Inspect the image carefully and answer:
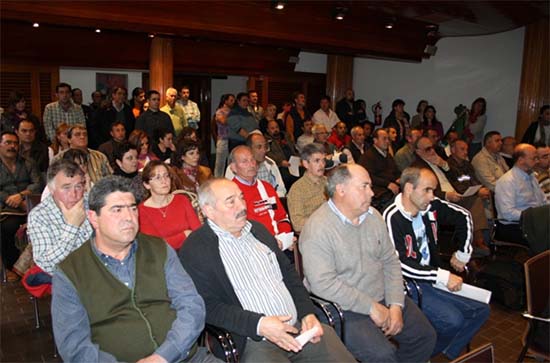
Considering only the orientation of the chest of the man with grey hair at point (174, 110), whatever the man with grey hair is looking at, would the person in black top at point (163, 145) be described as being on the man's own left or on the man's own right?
on the man's own right

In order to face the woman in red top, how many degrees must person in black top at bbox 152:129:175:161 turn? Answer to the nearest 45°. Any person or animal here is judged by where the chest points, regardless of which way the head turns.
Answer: approximately 45° to their right

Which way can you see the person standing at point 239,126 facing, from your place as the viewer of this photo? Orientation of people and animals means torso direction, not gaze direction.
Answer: facing the viewer and to the right of the viewer

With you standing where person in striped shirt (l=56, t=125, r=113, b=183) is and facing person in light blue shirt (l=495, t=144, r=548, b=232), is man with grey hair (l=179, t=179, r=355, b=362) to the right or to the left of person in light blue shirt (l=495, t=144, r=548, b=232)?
right

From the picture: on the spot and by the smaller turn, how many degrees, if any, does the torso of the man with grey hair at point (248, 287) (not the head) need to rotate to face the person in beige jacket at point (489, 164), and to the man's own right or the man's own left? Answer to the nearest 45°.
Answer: approximately 90° to the man's own left

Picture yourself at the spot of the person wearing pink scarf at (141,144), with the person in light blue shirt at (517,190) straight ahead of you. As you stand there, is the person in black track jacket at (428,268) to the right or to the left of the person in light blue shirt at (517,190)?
right

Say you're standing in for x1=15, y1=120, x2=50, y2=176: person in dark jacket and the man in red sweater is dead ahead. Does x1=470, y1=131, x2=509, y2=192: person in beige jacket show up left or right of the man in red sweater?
left

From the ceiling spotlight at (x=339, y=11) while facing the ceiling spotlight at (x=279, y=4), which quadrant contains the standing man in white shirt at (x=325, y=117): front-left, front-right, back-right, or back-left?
back-right
